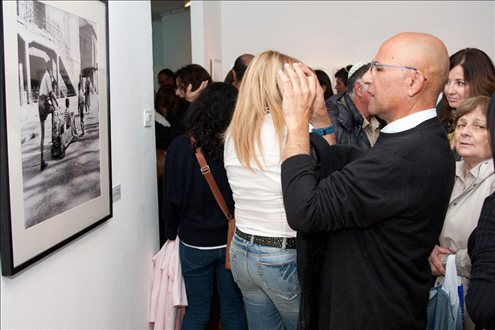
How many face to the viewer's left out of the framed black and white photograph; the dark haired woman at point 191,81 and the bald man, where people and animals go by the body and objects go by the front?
2

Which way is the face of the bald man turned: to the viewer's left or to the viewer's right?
to the viewer's left

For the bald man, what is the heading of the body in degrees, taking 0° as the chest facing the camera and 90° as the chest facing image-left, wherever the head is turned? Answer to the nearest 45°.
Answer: approximately 90°

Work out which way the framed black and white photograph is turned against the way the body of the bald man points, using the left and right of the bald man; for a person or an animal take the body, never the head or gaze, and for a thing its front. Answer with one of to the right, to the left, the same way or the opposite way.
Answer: the opposite way

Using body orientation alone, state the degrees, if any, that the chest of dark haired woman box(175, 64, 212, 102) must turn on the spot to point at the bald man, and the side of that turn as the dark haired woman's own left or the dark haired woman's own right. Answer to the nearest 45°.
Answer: approximately 90° to the dark haired woman's own left

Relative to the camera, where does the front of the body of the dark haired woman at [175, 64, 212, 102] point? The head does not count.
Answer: to the viewer's left

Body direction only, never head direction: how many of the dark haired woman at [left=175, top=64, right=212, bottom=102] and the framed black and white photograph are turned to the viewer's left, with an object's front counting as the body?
1
